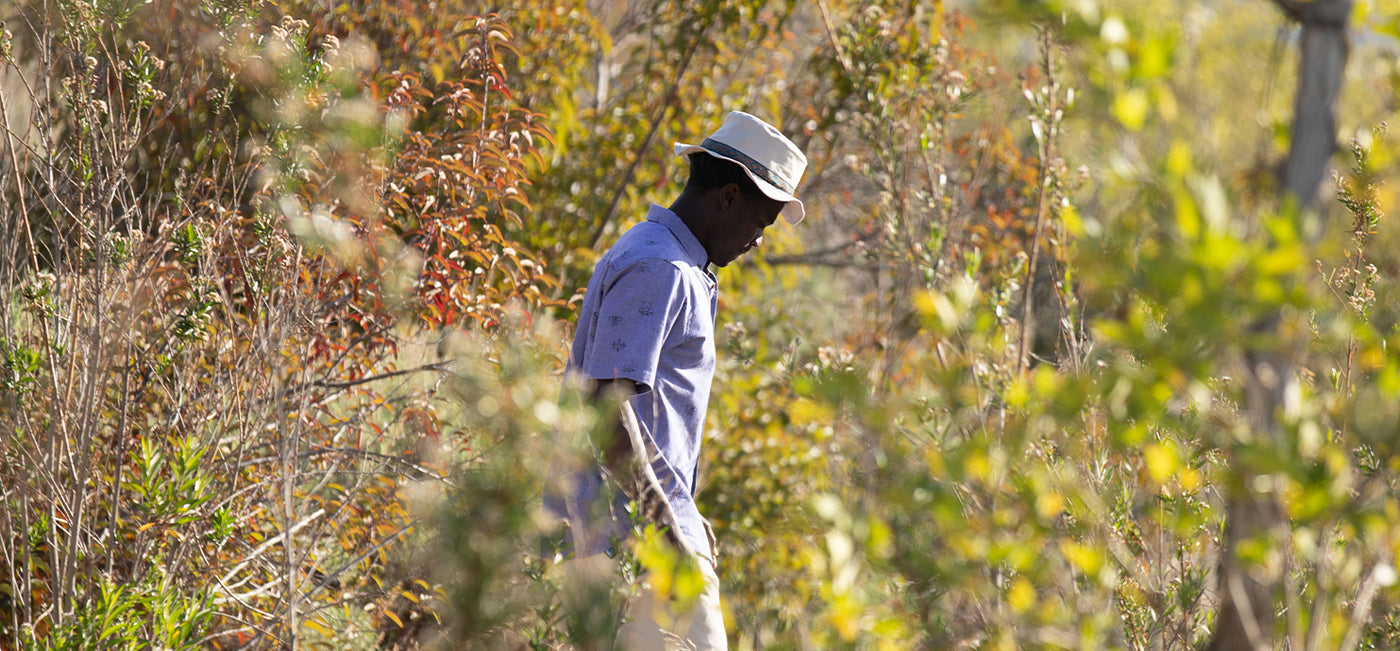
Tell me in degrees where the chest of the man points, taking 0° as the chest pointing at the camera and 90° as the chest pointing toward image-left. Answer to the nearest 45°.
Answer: approximately 270°

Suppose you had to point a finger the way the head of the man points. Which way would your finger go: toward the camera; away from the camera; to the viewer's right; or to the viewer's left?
to the viewer's right
